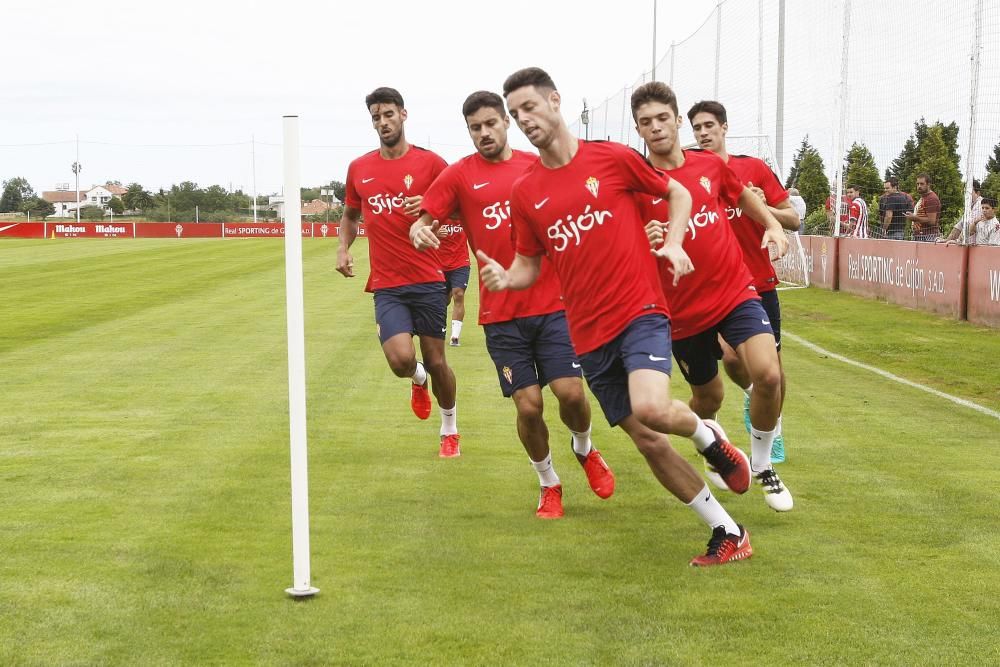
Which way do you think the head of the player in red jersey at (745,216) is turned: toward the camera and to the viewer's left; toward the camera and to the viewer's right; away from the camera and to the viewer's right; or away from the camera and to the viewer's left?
toward the camera and to the viewer's left

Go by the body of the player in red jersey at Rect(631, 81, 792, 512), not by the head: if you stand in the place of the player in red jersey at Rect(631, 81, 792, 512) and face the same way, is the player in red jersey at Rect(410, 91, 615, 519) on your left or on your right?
on your right

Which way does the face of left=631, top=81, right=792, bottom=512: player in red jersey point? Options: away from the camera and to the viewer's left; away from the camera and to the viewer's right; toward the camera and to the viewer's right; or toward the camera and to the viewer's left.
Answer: toward the camera and to the viewer's left

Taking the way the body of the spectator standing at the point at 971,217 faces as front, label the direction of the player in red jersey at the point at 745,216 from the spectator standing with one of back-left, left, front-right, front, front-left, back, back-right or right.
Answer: left

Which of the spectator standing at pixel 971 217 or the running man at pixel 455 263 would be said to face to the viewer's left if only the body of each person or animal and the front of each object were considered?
the spectator standing

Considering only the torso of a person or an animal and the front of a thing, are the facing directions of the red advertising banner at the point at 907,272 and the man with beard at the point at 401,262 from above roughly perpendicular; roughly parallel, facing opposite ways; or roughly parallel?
roughly perpendicular

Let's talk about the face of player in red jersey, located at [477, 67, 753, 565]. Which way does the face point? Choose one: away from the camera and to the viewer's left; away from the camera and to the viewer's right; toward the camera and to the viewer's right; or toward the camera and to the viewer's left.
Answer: toward the camera and to the viewer's left

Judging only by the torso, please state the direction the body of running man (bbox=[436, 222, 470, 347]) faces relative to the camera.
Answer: toward the camera

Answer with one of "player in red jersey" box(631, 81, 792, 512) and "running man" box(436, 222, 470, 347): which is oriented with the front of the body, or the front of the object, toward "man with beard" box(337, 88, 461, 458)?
the running man

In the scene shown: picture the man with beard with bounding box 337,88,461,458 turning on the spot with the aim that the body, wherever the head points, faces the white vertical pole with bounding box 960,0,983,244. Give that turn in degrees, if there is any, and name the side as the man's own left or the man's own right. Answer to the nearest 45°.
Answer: approximately 135° to the man's own left

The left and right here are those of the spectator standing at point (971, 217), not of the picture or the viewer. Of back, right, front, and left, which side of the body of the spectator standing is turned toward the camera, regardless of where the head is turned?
left

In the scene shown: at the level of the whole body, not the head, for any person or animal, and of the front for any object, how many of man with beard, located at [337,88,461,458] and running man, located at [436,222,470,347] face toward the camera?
2

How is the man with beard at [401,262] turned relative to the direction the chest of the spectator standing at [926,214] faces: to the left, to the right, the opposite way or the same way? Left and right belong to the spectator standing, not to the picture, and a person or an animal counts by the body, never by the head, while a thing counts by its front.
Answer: to the left

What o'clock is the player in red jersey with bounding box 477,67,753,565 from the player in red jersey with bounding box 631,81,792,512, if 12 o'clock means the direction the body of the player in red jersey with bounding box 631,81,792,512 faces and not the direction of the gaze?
the player in red jersey with bounding box 477,67,753,565 is roughly at 1 o'clock from the player in red jersey with bounding box 631,81,792,512.

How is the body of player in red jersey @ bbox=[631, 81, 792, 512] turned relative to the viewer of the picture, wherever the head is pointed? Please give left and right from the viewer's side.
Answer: facing the viewer
